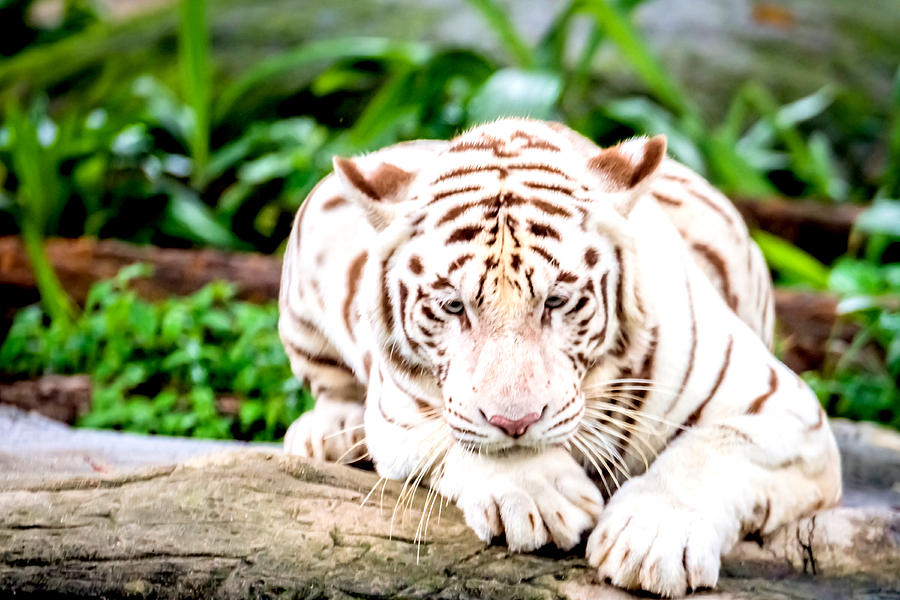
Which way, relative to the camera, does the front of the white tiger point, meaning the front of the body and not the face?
toward the camera

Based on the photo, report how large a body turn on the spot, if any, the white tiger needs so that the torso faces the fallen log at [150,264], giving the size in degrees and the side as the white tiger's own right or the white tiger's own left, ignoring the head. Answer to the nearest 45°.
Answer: approximately 135° to the white tiger's own right

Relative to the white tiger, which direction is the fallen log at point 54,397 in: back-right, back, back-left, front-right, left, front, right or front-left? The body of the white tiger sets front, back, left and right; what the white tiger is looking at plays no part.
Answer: back-right
